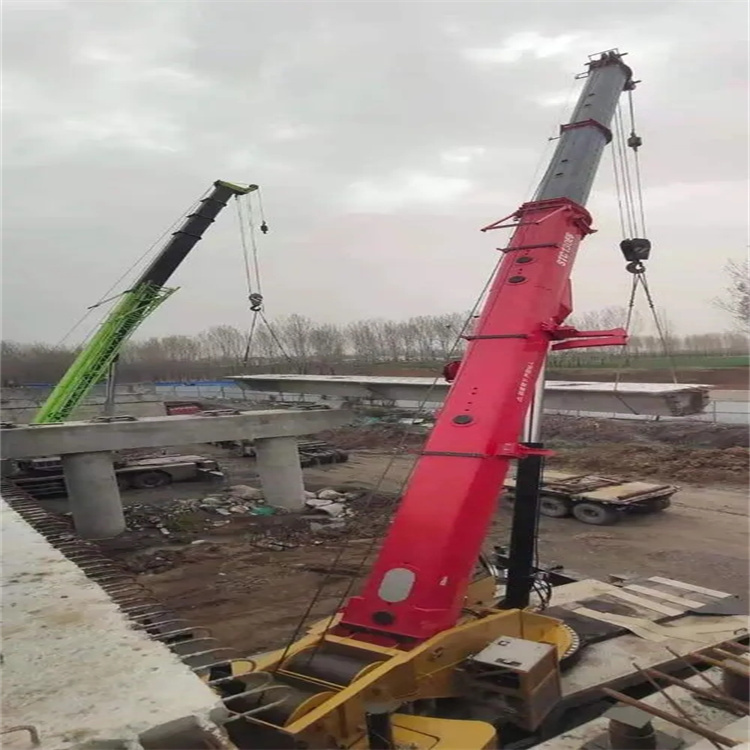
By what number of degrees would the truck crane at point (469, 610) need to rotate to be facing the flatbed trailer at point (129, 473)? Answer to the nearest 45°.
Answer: approximately 90° to its left

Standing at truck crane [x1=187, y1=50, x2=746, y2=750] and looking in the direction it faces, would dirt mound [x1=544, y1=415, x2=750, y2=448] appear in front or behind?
in front

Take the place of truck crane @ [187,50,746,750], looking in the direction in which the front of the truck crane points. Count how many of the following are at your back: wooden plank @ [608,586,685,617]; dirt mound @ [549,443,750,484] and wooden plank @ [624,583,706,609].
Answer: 0

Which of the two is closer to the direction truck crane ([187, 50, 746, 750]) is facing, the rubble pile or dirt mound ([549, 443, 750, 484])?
the dirt mound

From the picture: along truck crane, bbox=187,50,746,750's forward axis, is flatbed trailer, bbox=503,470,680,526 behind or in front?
in front

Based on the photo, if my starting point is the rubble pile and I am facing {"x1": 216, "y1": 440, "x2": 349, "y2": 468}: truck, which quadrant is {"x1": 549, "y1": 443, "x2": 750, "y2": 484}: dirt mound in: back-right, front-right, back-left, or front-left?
front-right

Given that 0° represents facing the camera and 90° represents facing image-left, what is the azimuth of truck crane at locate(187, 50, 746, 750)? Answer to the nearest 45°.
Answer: approximately 225°
